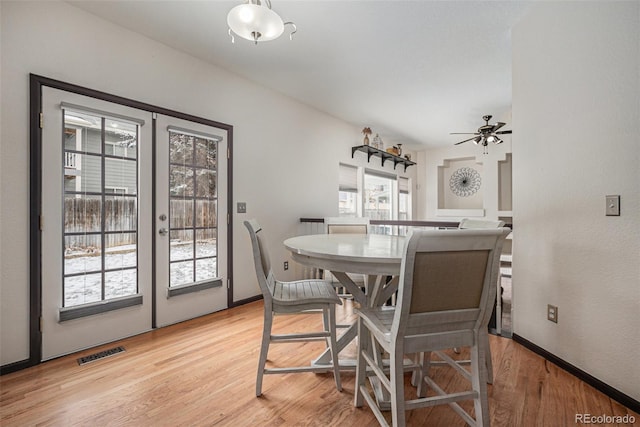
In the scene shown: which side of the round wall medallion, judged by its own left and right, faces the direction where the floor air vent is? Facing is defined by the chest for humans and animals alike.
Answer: front

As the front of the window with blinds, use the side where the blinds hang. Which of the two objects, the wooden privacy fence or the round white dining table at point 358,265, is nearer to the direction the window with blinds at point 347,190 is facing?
the round white dining table

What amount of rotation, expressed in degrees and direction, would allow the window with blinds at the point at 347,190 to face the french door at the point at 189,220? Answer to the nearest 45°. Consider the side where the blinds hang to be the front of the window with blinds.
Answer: approximately 90° to its right

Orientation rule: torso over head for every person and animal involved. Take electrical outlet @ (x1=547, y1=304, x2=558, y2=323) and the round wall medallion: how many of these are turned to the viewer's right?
0

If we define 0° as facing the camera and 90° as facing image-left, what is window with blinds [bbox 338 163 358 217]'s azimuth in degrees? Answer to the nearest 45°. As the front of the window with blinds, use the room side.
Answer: approximately 315°

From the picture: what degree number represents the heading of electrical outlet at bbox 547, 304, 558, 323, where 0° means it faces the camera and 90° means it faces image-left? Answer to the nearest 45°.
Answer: approximately 45°

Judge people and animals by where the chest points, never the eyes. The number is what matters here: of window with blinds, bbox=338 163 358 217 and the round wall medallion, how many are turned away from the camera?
0

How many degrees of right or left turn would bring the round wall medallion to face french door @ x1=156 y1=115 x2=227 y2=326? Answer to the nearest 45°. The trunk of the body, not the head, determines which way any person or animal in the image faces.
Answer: approximately 45° to its right

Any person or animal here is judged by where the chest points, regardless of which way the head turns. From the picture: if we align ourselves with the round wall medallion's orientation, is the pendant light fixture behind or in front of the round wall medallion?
in front

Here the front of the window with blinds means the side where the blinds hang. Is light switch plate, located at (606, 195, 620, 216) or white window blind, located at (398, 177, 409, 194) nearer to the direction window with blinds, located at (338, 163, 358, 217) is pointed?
the light switch plate

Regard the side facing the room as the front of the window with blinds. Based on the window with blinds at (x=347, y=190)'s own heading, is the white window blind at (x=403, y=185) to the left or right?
on its left

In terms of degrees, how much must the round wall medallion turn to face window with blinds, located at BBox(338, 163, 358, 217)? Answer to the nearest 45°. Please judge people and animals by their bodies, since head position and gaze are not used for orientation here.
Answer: approximately 45° to its right

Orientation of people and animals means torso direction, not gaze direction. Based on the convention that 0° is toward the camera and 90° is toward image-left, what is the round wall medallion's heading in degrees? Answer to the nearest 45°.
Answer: approximately 0°
